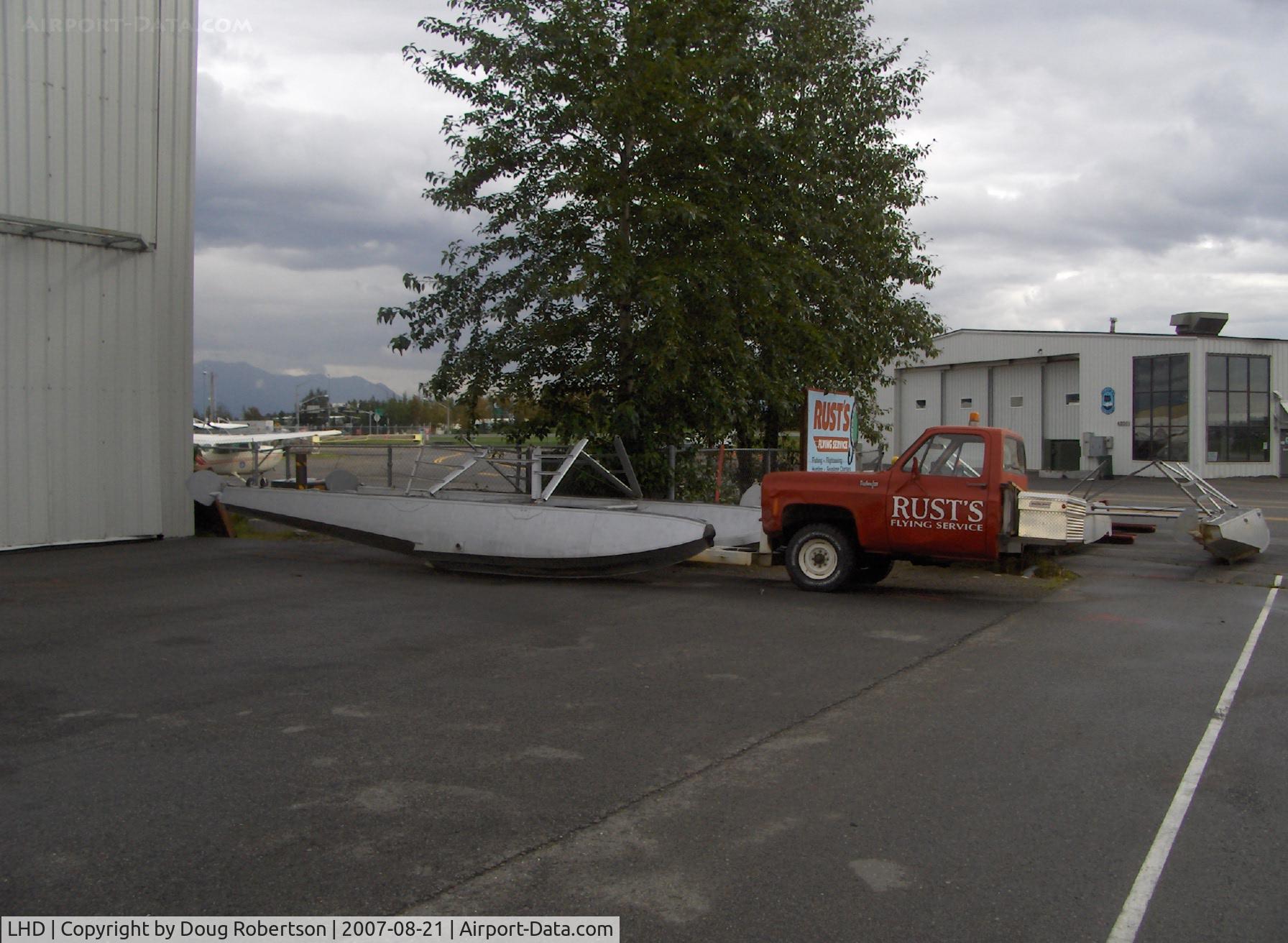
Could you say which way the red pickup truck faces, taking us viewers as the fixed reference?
facing to the left of the viewer

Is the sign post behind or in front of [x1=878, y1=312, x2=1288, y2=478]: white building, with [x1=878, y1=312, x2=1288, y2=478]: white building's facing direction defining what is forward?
in front

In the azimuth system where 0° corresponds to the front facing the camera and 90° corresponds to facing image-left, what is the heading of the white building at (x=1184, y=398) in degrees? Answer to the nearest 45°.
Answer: approximately 45°

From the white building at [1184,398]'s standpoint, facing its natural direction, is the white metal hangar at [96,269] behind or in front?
in front
